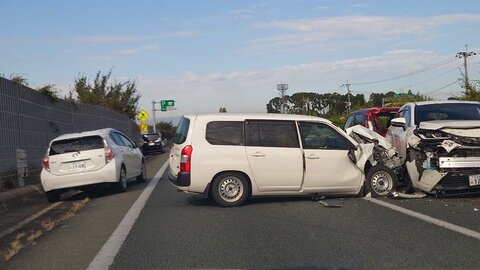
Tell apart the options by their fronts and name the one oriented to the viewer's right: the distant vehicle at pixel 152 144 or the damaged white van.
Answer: the damaged white van

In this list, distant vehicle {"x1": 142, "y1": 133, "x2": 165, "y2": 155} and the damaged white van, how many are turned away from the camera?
1

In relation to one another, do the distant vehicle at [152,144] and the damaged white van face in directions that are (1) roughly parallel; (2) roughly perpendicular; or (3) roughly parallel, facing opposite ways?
roughly perpendicular

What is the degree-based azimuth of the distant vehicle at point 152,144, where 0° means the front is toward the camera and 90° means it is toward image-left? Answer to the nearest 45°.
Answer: approximately 180°

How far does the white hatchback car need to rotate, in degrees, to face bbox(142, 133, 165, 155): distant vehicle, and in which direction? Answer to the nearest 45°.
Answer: approximately 45° to its left

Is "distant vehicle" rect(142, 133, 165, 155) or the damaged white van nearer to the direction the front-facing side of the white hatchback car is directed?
the distant vehicle

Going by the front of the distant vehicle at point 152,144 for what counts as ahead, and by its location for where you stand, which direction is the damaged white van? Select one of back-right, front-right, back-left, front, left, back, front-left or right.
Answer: back

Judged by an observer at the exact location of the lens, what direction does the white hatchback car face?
facing away from the viewer and to the right of the viewer

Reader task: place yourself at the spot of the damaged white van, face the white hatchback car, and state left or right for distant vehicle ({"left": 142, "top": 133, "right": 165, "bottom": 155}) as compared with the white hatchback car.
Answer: right

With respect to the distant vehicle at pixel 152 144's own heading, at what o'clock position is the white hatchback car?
The white hatchback car is roughly at 6 o'clock from the distant vehicle.

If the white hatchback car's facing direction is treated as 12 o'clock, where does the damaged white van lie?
The damaged white van is roughly at 3 o'clock from the white hatchback car.

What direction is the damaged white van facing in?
to the viewer's right
